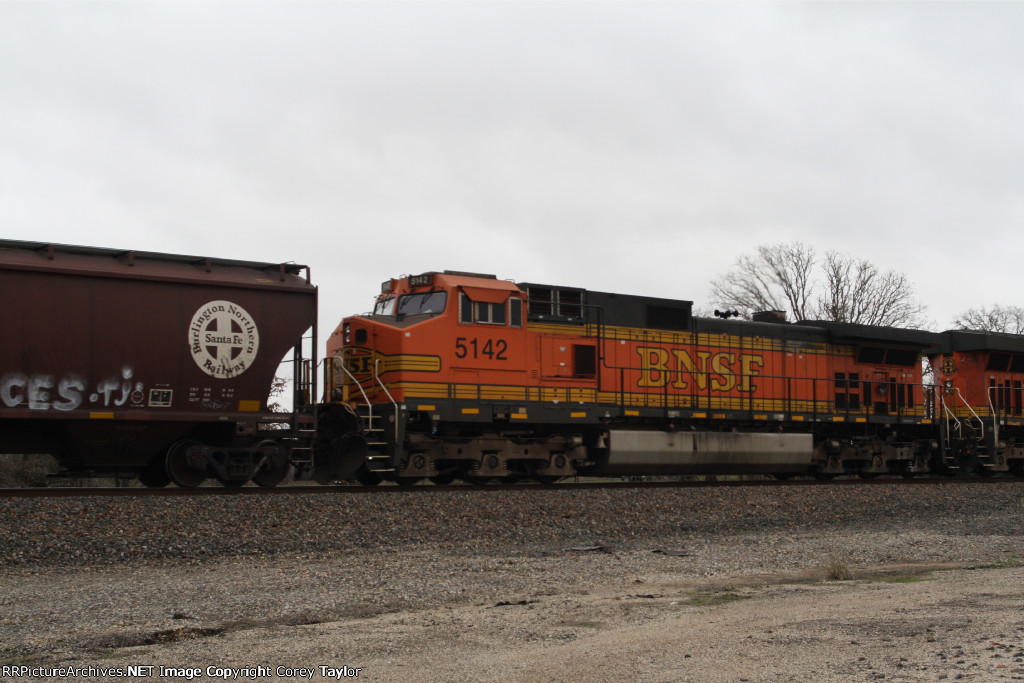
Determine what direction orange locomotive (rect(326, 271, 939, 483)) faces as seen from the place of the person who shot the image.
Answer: facing the viewer and to the left of the viewer

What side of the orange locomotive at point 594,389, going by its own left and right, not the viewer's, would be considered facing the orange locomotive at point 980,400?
back
